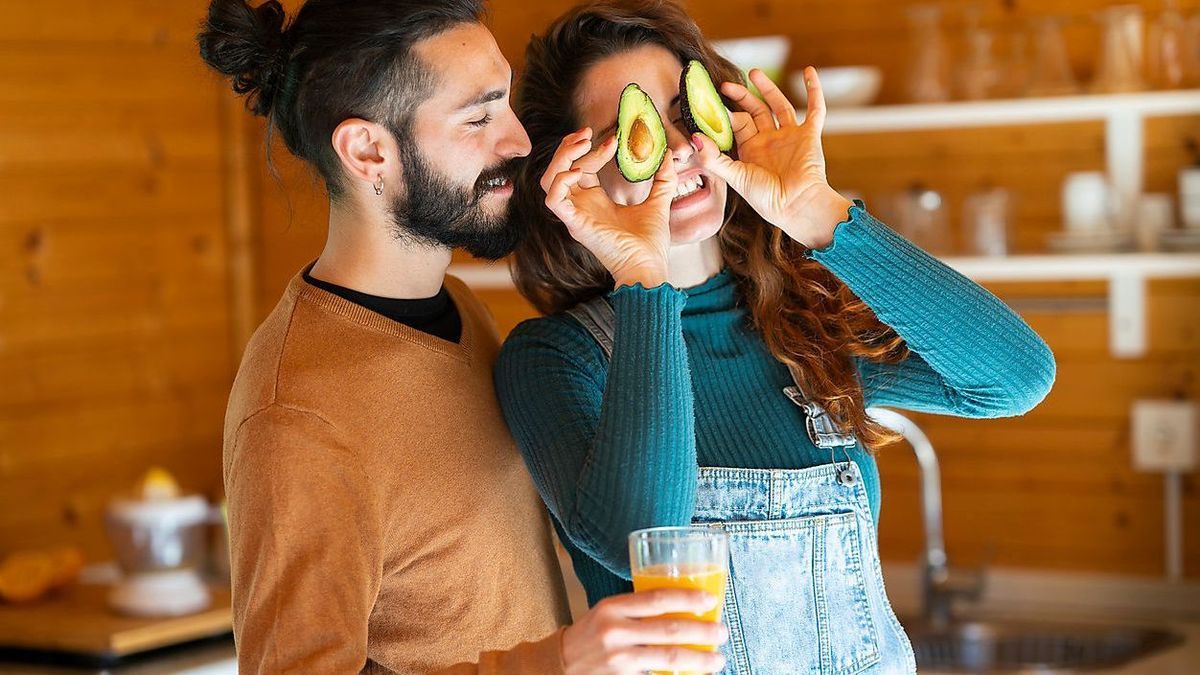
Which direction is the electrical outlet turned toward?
toward the camera

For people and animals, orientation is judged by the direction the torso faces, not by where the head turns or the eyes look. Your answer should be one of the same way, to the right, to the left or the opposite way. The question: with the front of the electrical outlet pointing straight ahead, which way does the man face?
to the left

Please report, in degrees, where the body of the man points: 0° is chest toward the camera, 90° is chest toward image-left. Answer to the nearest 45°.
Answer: approximately 315°

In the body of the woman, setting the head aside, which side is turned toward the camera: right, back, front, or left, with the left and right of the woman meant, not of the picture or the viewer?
front

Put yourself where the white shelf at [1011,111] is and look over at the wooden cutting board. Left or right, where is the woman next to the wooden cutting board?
left

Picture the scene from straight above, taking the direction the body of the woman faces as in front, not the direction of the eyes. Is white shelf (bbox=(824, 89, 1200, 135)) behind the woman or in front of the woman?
behind

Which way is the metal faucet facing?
to the viewer's left

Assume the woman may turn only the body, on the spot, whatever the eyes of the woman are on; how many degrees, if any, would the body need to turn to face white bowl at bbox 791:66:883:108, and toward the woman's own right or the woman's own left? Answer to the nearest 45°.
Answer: approximately 180°

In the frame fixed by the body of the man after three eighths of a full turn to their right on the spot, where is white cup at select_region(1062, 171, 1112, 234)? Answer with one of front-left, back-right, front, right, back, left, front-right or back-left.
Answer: back-right

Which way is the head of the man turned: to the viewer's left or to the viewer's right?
to the viewer's right

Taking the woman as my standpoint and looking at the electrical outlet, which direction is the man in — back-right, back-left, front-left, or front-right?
back-left

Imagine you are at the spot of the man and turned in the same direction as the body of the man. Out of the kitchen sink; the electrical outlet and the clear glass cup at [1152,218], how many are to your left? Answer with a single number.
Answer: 3
